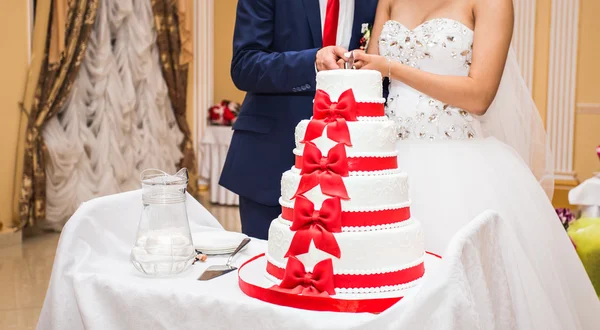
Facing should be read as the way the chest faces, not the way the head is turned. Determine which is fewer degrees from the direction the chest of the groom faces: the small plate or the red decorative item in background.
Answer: the small plate

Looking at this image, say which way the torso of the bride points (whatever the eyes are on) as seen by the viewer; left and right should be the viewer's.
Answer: facing the viewer and to the left of the viewer

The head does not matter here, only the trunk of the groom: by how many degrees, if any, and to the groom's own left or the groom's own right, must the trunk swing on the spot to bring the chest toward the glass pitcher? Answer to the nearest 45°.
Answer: approximately 45° to the groom's own right

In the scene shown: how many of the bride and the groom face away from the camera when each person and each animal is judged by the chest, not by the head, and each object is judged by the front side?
0

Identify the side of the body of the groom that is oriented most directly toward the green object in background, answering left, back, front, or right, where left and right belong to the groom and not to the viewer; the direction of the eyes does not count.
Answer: left

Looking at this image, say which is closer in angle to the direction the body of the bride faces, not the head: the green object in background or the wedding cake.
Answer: the wedding cake

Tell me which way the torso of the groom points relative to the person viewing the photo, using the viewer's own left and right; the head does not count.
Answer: facing the viewer and to the right of the viewer

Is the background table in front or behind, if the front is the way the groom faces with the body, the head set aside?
behind

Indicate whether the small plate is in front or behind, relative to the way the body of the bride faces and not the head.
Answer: in front

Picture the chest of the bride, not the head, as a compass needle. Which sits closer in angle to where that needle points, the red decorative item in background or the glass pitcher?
the glass pitcher
